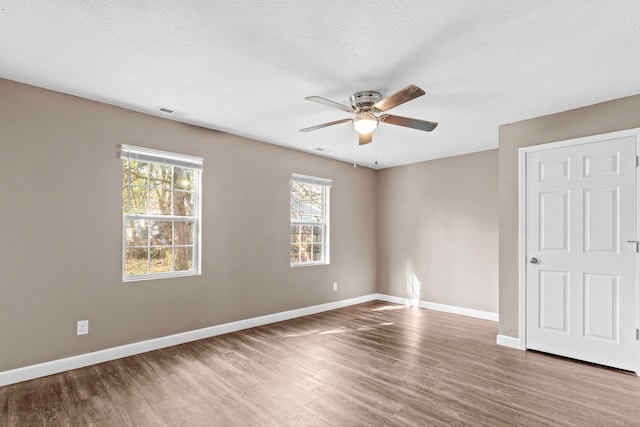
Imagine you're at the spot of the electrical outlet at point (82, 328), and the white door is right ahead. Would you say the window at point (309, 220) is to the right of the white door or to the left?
left

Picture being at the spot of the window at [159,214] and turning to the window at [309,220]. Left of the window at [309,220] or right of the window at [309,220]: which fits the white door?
right

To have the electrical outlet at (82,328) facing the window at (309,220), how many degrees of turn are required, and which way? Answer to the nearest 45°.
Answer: approximately 90° to its left

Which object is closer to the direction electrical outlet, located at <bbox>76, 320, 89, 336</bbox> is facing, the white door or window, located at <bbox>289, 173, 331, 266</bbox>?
the white door

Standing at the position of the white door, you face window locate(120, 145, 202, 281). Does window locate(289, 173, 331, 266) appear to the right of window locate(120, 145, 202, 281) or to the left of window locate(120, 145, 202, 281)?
right

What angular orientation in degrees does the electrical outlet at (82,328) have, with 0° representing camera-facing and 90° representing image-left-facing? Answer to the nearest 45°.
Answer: approximately 0°
